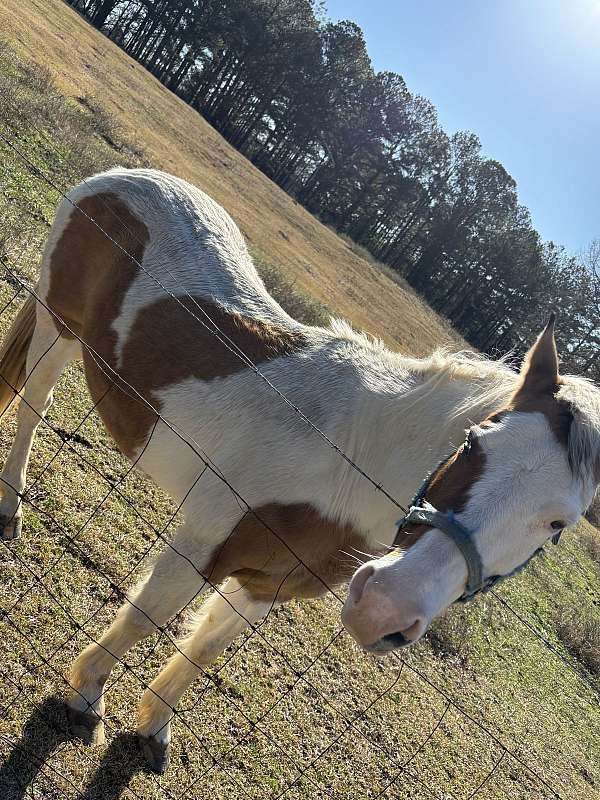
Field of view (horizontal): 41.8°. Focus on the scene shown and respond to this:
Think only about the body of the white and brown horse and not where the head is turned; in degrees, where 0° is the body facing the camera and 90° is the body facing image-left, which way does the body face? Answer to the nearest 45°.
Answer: approximately 315°
